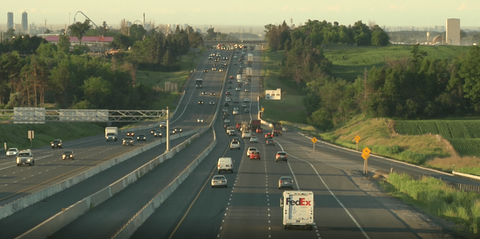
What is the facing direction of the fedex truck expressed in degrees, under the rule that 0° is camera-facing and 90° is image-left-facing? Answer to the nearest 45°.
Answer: approximately 180°

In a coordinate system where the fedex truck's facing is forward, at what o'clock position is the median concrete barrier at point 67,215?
The median concrete barrier is roughly at 9 o'clock from the fedex truck.

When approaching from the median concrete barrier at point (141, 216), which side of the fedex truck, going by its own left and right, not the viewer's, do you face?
left
